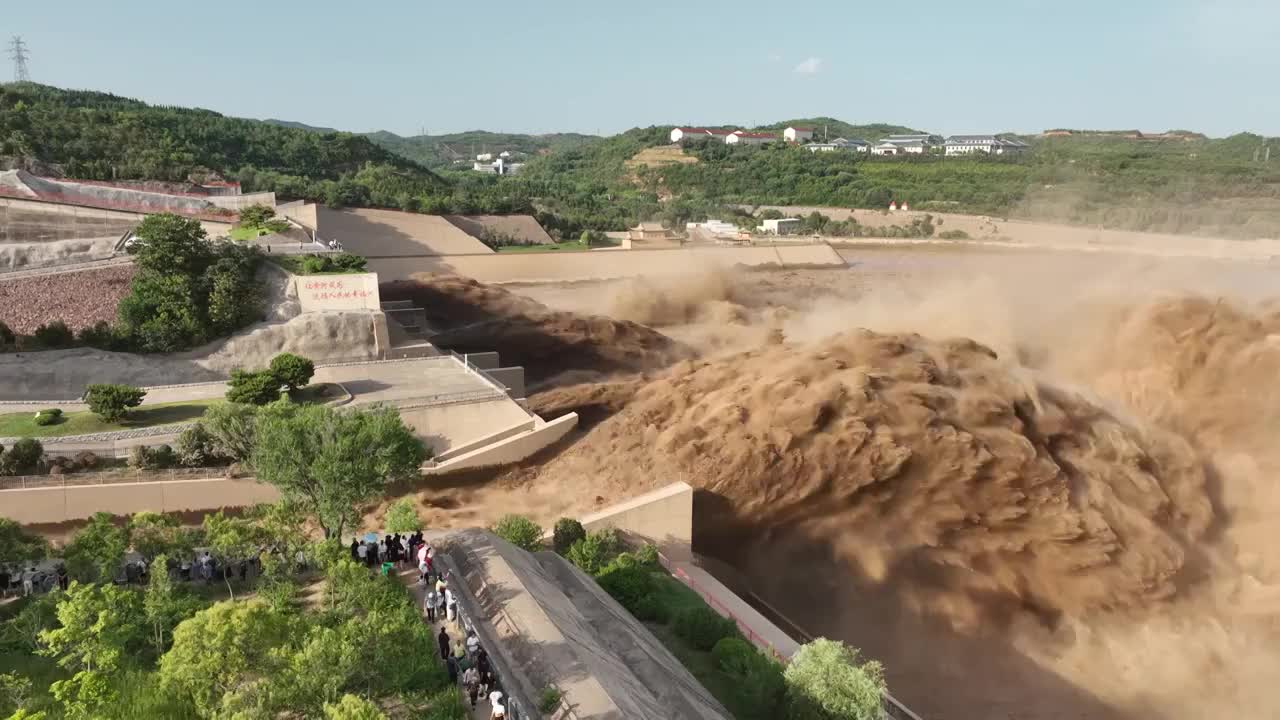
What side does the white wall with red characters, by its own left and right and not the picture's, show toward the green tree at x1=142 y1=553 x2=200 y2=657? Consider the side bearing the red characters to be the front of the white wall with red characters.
front

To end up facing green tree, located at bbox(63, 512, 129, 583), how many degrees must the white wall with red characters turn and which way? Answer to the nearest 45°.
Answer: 0° — it already faces it

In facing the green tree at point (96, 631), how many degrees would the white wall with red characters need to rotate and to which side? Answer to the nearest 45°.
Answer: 0° — it already faces it

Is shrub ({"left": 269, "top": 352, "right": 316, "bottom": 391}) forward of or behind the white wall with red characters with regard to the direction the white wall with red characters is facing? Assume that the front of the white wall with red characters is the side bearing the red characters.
forward

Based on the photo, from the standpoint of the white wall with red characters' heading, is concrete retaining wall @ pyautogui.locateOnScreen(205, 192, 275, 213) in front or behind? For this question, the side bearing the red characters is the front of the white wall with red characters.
behind

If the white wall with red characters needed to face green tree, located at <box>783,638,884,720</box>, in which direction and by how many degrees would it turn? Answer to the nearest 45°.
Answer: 0° — it already faces it

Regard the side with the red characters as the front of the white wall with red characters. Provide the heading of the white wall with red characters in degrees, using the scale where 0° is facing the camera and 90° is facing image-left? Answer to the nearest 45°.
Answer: approximately 0°

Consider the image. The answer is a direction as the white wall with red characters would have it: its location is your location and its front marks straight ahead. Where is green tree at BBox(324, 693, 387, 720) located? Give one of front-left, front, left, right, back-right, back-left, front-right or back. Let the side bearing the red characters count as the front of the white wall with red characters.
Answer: front

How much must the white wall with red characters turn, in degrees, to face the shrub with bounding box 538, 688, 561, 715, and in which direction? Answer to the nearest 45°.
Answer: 0° — it already faces it

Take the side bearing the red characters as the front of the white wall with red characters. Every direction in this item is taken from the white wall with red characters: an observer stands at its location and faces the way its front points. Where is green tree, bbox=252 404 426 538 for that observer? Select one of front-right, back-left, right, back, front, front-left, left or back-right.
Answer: front

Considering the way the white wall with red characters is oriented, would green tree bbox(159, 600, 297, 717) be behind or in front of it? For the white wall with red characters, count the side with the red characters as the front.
in front

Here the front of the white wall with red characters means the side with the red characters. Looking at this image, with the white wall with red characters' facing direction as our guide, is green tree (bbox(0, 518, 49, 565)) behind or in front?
in front
